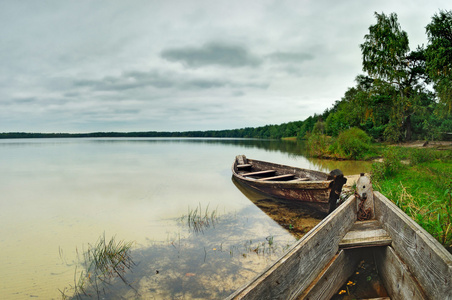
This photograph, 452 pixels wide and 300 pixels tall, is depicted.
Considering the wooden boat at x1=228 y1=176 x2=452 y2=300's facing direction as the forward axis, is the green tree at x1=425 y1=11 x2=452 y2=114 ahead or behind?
ahead

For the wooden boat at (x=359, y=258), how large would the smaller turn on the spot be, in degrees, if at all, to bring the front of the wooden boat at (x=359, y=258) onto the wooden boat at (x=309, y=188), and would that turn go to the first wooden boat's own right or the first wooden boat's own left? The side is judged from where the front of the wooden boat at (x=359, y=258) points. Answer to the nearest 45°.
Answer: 0° — it already faces it

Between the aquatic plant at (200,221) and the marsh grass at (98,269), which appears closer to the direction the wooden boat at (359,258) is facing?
the aquatic plant

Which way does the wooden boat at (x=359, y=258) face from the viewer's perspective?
away from the camera

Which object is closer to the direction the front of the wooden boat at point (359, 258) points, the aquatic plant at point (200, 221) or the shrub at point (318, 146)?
the shrub

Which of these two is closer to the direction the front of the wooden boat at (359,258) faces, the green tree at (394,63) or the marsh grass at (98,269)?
the green tree

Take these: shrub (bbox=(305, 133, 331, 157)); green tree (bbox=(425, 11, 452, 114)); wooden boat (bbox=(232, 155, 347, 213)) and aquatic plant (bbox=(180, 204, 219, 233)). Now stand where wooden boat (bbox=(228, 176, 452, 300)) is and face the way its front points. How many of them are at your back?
0

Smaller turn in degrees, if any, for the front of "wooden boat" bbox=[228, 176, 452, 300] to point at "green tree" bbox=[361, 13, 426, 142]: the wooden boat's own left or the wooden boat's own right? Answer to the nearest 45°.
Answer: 0° — it already faces it

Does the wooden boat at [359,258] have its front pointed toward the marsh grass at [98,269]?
no

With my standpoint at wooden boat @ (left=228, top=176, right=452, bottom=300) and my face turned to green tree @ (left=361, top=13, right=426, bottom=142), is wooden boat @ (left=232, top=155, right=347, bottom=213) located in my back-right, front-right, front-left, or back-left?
front-left

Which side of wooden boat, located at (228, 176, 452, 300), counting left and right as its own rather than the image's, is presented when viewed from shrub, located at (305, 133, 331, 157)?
front
